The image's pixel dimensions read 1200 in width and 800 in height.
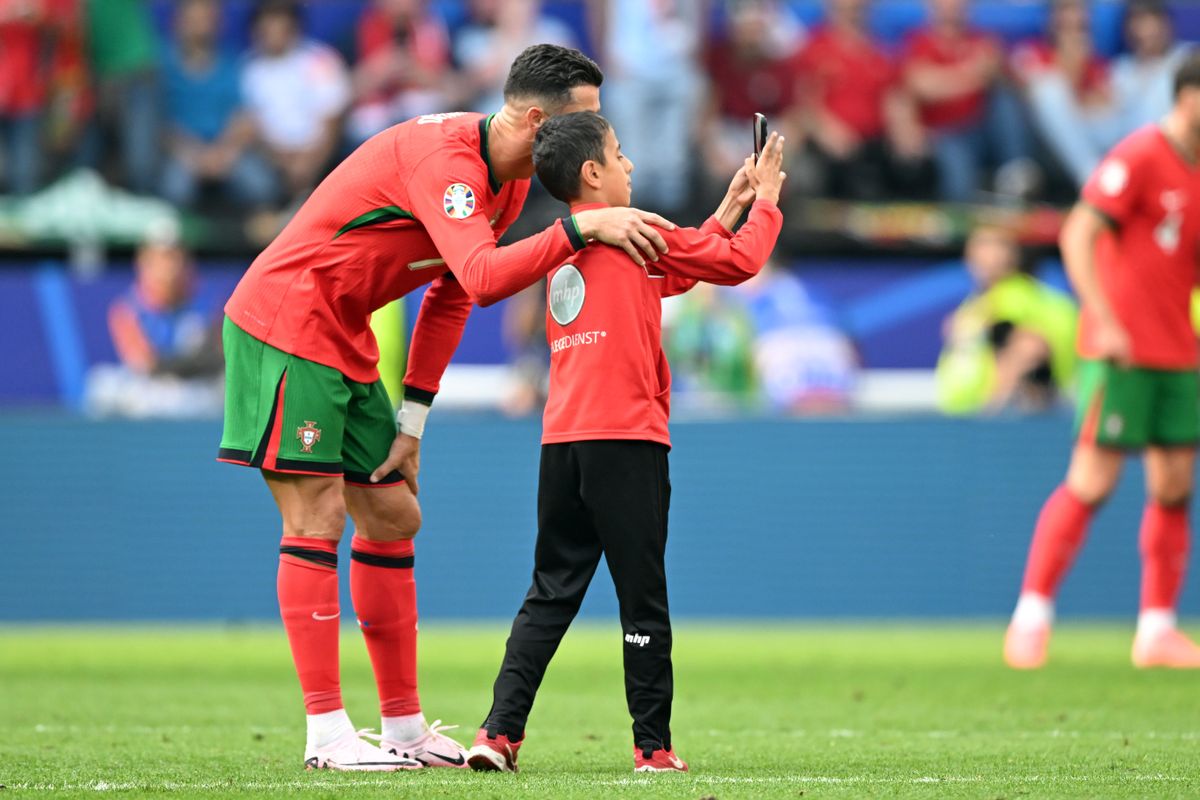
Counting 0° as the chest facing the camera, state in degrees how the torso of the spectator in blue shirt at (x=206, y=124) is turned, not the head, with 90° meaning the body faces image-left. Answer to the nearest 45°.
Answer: approximately 0°

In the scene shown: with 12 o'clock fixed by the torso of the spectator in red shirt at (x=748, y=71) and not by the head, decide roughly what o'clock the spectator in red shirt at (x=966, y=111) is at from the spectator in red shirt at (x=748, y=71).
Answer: the spectator in red shirt at (x=966, y=111) is roughly at 9 o'clock from the spectator in red shirt at (x=748, y=71).

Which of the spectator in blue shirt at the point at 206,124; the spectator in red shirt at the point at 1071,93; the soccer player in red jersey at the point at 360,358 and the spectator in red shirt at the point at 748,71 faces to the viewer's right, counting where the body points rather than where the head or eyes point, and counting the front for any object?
the soccer player in red jersey

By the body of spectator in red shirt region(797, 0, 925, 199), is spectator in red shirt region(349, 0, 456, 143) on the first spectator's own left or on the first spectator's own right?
on the first spectator's own right

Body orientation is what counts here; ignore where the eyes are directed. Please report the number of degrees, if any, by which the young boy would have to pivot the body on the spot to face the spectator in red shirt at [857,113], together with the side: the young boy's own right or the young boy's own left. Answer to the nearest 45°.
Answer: approximately 45° to the young boy's own left

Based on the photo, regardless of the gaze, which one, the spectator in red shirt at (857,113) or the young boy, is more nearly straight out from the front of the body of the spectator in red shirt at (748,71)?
the young boy

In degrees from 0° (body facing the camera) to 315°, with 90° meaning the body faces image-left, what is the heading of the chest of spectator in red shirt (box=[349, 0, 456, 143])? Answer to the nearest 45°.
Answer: approximately 0°

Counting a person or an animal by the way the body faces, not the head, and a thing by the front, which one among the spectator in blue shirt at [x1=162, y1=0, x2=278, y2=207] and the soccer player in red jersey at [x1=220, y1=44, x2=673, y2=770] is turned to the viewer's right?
the soccer player in red jersey

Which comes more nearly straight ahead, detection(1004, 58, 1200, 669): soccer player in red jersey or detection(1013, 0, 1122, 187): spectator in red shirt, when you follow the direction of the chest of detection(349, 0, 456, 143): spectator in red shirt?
the soccer player in red jersey

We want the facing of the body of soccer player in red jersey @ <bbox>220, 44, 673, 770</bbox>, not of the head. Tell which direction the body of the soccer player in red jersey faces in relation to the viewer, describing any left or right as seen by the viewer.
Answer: facing to the right of the viewer

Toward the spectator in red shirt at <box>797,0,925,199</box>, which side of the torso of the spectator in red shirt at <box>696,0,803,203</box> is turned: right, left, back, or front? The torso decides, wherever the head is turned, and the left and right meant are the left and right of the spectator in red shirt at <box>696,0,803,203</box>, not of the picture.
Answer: left

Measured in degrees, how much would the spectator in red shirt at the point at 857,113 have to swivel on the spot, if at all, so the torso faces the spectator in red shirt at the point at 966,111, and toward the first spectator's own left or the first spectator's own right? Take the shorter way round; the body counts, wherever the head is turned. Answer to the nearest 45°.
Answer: approximately 90° to the first spectator's own left

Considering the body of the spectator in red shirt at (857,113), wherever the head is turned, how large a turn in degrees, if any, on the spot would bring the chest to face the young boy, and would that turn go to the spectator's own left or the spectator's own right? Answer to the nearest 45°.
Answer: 0° — they already face them
